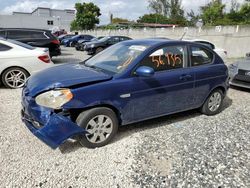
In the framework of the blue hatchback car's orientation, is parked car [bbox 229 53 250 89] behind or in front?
behind

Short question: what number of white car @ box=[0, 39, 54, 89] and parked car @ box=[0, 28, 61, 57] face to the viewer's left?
2

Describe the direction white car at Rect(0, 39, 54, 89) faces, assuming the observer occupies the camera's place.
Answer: facing to the left of the viewer

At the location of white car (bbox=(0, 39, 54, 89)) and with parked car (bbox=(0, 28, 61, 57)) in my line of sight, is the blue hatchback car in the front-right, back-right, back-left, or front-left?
back-right

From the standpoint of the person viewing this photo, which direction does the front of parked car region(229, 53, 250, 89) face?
facing the viewer and to the left of the viewer

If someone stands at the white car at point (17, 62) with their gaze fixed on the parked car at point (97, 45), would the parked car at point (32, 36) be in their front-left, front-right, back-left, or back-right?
front-left

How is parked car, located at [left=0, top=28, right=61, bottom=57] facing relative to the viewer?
to the viewer's left

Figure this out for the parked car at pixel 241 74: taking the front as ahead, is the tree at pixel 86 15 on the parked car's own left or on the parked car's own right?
on the parked car's own right

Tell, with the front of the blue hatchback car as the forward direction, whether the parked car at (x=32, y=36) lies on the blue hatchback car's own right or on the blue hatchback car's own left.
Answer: on the blue hatchback car's own right

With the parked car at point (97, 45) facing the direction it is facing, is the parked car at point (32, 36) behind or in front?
in front

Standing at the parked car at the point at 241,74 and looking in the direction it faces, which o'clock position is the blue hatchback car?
The blue hatchback car is roughly at 11 o'clock from the parked car.

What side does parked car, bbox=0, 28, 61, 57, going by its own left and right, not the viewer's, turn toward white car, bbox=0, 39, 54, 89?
left
